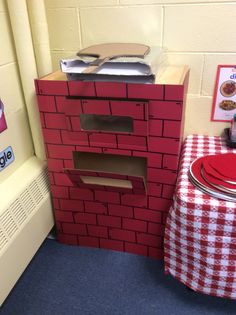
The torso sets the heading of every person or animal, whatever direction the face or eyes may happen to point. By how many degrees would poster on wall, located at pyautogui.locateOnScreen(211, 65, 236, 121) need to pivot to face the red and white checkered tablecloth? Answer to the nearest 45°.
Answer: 0° — it already faces it

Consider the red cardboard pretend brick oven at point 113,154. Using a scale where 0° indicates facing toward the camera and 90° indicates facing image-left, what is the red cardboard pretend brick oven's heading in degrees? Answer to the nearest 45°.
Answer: approximately 0°

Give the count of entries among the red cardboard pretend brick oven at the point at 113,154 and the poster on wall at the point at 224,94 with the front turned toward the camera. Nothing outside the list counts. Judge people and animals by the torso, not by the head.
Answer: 2

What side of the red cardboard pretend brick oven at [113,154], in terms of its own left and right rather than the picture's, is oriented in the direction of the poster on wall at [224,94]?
left

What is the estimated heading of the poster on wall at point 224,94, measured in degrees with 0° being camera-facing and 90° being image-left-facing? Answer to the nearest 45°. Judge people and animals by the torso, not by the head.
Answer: approximately 0°
